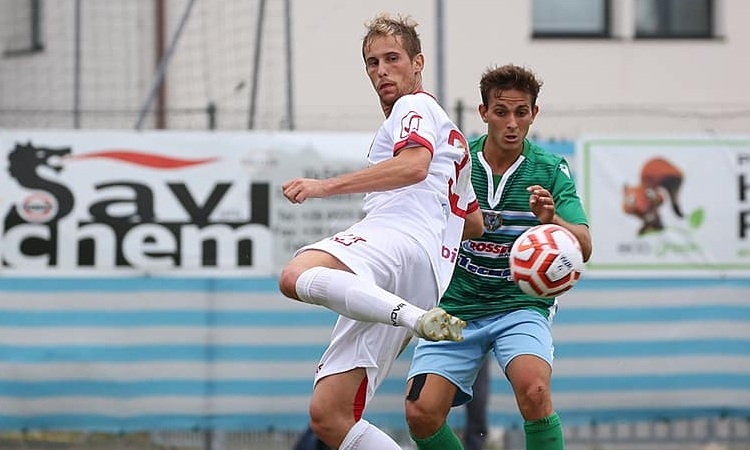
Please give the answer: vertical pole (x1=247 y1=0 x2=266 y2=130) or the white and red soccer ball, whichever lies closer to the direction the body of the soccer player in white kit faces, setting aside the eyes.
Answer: the vertical pole

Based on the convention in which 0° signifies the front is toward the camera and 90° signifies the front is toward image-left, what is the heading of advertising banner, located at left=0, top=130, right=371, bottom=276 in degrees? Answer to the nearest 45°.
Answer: approximately 0°

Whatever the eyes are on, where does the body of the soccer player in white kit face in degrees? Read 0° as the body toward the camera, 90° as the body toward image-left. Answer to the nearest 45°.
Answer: approximately 90°

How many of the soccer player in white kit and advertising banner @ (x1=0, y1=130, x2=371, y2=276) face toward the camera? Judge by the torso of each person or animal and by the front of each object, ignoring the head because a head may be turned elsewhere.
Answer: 1

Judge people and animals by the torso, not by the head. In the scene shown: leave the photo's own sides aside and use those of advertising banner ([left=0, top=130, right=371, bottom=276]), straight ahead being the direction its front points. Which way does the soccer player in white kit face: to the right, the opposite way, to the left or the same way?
to the right

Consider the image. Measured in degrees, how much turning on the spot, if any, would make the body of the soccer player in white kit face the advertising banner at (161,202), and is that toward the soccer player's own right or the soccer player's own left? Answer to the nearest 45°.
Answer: approximately 90° to the soccer player's own right

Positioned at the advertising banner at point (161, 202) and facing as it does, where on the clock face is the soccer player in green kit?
The soccer player in green kit is roughly at 11 o'clock from the advertising banner.

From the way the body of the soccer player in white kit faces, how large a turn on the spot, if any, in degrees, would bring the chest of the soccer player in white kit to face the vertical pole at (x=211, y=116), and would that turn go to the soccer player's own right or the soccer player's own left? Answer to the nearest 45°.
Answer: approximately 90° to the soccer player's own right

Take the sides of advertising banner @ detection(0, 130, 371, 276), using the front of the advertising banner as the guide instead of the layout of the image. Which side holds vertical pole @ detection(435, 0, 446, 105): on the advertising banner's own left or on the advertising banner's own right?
on the advertising banner's own left

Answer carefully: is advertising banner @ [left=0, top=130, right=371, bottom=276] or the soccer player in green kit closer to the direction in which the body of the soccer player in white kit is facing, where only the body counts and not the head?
the advertising banner

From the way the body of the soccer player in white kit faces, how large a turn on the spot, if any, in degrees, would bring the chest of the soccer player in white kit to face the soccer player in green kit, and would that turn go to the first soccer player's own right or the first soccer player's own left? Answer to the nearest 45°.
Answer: approximately 135° to the first soccer player's own right

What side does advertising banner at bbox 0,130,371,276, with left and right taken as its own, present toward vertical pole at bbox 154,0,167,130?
back
